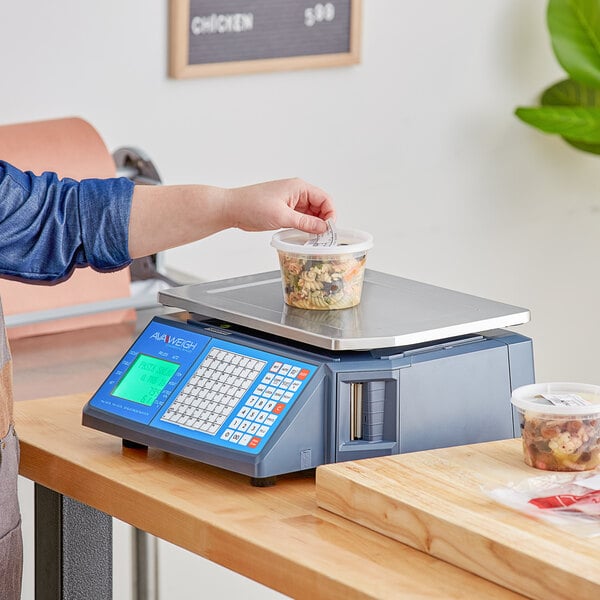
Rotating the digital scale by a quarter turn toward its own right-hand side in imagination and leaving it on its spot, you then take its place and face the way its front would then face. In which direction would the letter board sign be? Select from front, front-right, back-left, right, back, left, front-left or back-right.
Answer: front-right
